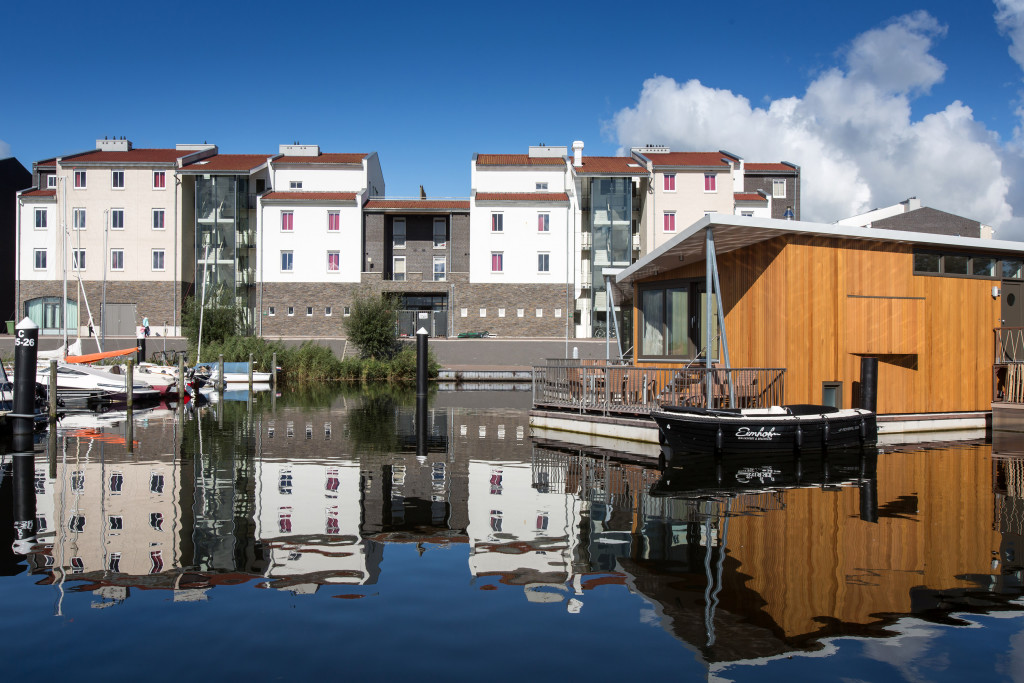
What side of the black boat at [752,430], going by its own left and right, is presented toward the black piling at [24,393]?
front

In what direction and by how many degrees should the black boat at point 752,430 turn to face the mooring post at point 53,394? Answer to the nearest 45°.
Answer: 0° — it already faces it

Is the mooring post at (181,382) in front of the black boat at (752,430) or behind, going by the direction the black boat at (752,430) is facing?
in front

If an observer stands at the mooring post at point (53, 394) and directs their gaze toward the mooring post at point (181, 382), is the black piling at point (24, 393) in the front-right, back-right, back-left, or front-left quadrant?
back-right

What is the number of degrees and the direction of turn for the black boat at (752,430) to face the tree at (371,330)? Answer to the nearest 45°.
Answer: approximately 45° to its right

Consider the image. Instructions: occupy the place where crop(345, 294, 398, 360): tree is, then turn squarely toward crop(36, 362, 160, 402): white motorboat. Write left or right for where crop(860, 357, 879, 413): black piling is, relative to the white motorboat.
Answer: left

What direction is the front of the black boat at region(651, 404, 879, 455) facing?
to the viewer's left
